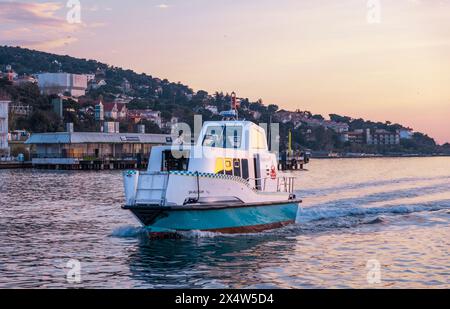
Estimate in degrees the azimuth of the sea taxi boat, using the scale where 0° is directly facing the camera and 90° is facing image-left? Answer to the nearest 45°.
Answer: approximately 45°
